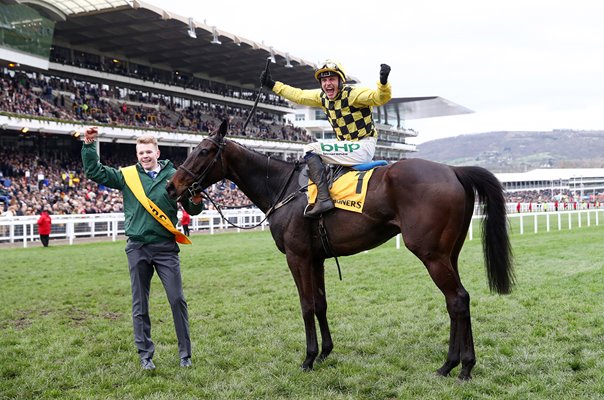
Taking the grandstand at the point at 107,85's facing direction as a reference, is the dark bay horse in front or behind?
in front

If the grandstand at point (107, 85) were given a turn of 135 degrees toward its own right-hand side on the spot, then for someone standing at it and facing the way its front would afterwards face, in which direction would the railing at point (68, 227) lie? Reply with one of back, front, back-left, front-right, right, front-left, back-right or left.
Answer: left

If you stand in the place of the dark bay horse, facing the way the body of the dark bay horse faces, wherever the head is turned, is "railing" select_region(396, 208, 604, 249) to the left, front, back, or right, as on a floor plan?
right

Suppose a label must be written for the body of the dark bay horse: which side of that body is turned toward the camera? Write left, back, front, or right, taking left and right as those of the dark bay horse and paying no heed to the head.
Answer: left

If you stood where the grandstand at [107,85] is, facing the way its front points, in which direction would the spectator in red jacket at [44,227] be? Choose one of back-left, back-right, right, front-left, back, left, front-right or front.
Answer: front-right

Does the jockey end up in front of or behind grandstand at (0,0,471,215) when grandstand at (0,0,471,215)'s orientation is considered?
in front

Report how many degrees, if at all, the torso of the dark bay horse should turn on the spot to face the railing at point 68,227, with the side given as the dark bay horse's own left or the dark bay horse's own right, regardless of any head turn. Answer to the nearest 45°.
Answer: approximately 45° to the dark bay horse's own right

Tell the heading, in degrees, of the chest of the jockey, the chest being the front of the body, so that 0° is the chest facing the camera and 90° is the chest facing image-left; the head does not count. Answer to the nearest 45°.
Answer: approximately 45°

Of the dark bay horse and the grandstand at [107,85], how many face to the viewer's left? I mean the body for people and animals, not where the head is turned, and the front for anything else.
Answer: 1

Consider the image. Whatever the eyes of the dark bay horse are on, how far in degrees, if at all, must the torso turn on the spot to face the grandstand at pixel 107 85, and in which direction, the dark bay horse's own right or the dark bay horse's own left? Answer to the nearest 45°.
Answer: approximately 45° to the dark bay horse's own right

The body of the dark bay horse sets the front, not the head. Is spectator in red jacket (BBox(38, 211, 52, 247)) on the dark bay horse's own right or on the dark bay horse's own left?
on the dark bay horse's own right
